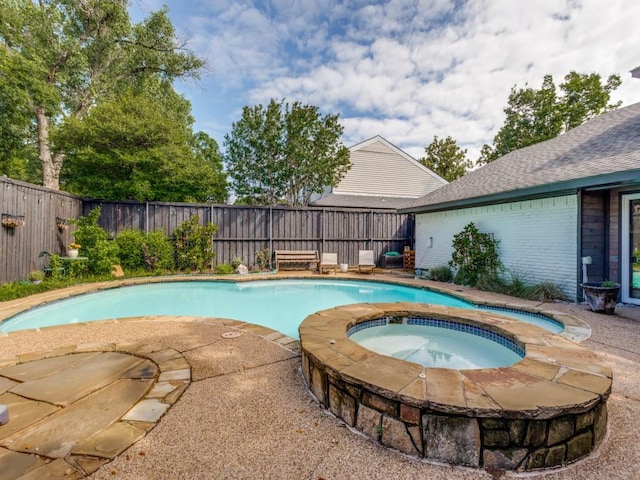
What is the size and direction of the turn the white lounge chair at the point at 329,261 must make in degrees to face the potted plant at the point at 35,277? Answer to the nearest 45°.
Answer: approximately 45° to its right

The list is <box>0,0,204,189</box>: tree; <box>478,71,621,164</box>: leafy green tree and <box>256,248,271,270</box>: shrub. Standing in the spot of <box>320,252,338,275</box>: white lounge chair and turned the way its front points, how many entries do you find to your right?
2

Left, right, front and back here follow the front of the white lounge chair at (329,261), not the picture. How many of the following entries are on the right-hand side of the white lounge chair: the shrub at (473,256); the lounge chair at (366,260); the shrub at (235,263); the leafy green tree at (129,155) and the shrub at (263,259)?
3

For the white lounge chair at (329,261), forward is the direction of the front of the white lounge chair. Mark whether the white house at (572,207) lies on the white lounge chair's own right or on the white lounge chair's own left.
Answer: on the white lounge chair's own left

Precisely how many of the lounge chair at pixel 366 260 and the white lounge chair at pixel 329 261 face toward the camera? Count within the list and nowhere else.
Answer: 2

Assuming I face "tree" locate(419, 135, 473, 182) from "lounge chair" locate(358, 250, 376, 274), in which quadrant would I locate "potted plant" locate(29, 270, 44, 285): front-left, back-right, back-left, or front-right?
back-left

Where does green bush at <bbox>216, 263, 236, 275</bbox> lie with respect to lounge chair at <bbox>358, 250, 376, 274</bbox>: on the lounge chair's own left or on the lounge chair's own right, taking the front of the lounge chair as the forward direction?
on the lounge chair's own right

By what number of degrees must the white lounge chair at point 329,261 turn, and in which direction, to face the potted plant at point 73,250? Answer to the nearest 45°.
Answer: approximately 45° to its right

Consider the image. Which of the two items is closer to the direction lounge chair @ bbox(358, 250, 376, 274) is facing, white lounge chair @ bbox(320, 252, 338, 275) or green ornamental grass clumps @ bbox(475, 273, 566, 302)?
the green ornamental grass clumps

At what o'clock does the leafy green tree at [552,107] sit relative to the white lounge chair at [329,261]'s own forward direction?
The leafy green tree is roughly at 8 o'clock from the white lounge chair.

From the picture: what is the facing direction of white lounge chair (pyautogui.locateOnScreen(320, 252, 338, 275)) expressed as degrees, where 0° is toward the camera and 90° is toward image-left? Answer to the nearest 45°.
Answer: approximately 0°

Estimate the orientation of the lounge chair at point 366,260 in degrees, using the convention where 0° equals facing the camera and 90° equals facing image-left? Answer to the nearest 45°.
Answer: approximately 0°

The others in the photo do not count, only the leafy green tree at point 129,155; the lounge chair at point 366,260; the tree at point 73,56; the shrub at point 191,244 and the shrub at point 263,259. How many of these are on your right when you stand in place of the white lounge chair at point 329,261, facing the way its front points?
4
